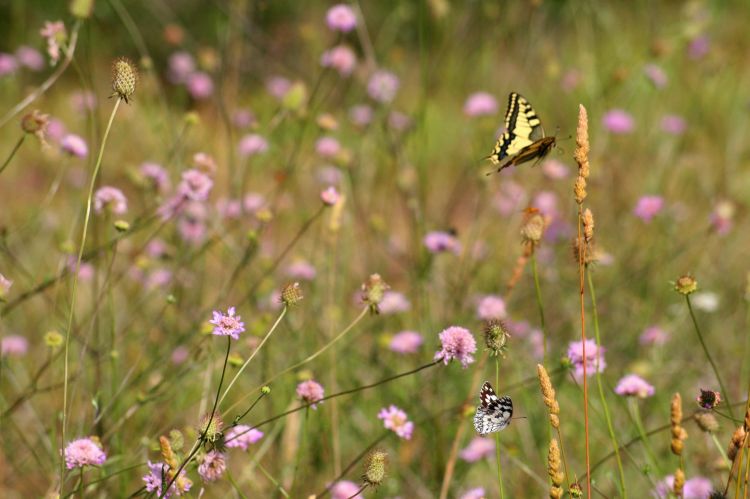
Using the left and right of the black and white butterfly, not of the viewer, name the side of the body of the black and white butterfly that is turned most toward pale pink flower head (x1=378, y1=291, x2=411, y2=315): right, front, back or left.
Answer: left

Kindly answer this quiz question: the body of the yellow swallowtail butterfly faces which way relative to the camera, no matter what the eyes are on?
to the viewer's right

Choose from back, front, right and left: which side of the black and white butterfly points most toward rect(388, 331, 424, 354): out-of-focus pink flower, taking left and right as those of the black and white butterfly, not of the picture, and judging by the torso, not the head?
left
